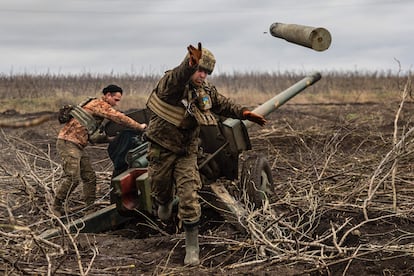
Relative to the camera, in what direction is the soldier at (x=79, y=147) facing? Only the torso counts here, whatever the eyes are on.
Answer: to the viewer's right

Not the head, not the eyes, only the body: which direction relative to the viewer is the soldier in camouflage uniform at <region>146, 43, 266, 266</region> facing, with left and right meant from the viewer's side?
facing the viewer and to the right of the viewer

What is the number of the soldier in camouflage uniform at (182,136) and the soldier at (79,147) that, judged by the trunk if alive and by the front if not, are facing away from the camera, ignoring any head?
0

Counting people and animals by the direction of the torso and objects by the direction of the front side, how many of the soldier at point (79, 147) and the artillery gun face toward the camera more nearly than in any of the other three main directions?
0

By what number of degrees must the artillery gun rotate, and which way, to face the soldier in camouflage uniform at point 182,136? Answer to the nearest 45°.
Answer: approximately 135° to its right

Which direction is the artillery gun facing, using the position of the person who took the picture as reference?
facing away from the viewer and to the right of the viewer

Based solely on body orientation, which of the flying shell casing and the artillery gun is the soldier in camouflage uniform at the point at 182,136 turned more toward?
the flying shell casing

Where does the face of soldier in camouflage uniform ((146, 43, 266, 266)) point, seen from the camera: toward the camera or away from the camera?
toward the camera
